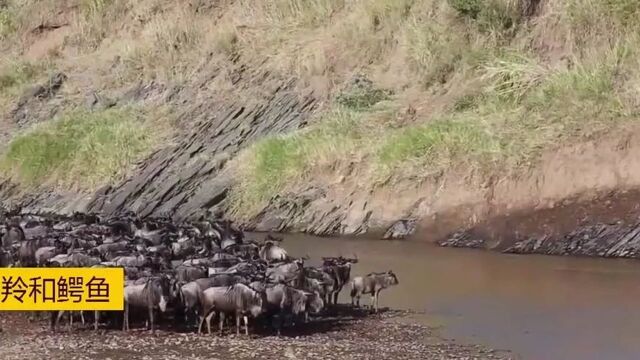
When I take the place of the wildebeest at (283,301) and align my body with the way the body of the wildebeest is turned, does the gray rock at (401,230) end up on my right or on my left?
on my left

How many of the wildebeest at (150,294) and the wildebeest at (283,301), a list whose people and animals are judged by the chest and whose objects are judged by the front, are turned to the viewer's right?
2

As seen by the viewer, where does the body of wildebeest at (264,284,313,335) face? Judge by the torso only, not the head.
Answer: to the viewer's right

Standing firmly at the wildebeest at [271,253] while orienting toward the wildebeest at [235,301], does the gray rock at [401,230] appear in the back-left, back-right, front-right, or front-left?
back-left

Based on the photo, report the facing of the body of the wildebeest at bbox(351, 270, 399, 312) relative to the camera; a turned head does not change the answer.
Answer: to the viewer's right

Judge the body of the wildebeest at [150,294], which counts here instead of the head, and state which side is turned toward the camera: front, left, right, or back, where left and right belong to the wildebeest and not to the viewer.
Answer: right

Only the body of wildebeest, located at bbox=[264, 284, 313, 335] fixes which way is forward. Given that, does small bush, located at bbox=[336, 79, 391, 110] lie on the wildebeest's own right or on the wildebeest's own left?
on the wildebeest's own left

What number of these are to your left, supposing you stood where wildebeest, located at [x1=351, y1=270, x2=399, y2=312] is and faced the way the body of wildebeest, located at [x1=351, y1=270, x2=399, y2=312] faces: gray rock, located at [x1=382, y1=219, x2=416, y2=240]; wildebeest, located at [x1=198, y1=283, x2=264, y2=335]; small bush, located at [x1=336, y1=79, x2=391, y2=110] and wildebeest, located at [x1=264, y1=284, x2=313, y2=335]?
2

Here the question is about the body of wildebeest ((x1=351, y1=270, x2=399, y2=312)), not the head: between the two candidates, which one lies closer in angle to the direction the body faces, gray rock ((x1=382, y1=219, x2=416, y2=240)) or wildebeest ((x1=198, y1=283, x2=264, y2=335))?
the gray rock

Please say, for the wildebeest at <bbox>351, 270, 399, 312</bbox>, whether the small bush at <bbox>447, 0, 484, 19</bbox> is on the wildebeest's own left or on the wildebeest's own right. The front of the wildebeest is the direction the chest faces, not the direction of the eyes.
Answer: on the wildebeest's own left
